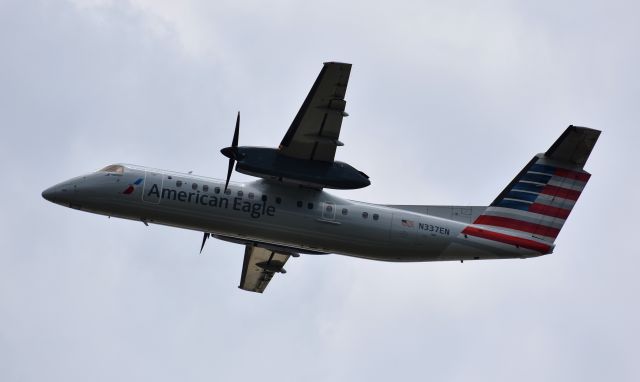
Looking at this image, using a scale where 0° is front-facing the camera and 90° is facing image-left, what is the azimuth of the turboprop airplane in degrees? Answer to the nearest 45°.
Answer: approximately 90°
